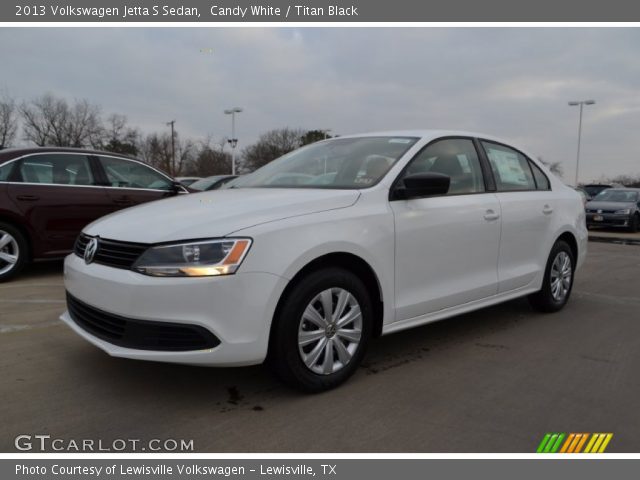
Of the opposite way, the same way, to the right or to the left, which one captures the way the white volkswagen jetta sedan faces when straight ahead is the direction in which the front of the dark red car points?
the opposite way

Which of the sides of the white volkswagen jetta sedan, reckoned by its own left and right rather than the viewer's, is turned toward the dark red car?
right

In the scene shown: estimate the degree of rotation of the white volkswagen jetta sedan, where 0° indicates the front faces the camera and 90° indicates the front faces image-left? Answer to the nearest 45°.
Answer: approximately 45°

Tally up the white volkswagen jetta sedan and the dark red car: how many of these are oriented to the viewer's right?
1

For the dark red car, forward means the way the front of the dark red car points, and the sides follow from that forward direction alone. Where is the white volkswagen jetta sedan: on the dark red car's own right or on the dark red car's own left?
on the dark red car's own right

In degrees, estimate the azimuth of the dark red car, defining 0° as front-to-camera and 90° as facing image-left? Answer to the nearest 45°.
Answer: approximately 270°

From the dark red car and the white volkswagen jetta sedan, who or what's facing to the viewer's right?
the dark red car
